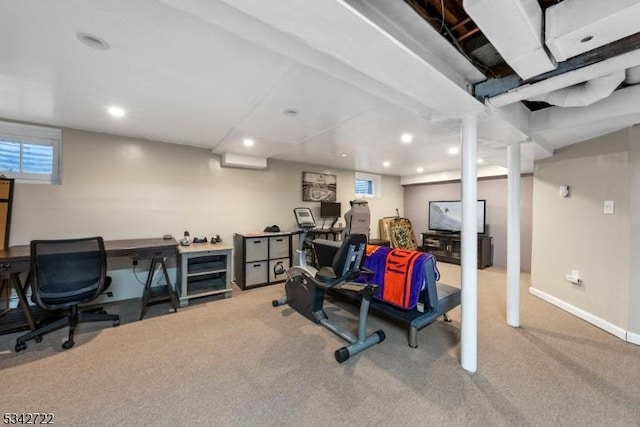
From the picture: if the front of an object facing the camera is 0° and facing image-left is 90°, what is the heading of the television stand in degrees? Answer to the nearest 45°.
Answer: approximately 45°

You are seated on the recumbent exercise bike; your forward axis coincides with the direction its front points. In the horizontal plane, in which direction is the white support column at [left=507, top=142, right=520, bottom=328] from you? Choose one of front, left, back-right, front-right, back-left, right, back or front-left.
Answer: back-right

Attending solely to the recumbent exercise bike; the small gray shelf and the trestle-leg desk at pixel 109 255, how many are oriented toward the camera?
2

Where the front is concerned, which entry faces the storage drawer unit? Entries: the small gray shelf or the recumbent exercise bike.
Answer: the recumbent exercise bike

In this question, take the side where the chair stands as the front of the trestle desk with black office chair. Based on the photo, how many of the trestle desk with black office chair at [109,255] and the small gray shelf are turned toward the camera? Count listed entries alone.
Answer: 2
